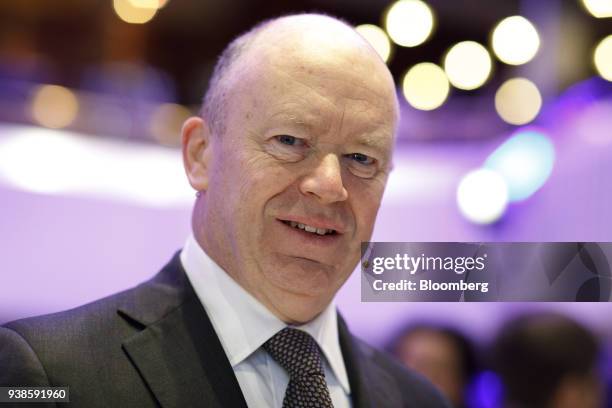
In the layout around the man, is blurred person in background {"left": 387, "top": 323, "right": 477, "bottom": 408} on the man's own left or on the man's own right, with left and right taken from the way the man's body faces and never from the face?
on the man's own left

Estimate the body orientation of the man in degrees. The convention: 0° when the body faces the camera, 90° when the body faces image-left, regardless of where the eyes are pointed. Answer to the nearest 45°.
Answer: approximately 315°

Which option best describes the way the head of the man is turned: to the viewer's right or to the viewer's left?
to the viewer's right

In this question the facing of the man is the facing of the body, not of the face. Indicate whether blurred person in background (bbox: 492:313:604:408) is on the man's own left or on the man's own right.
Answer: on the man's own left
